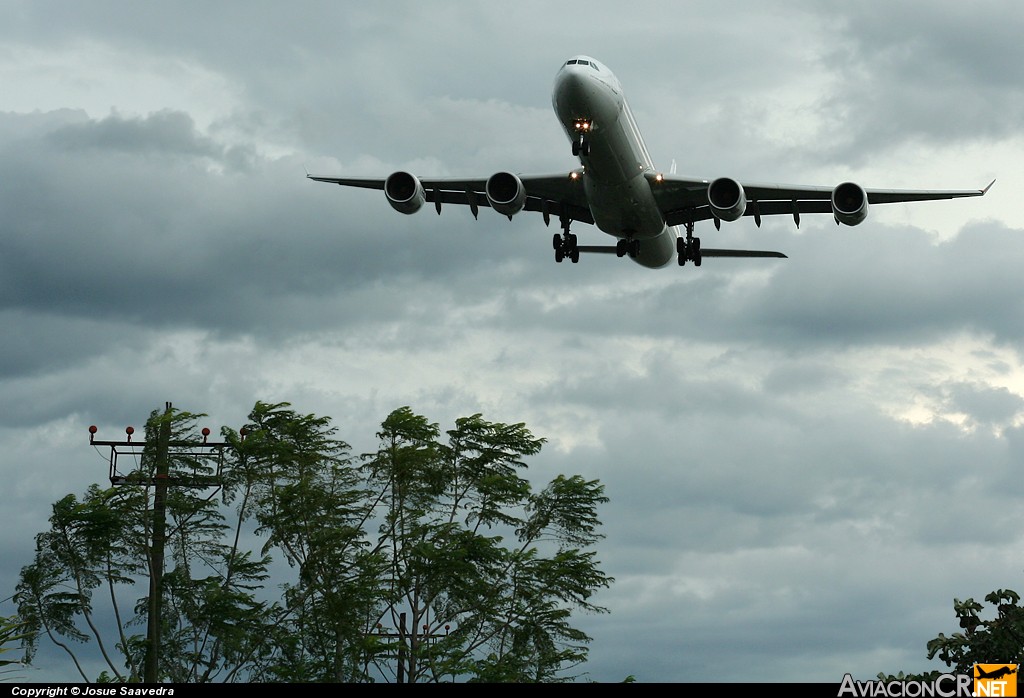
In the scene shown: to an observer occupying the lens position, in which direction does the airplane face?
facing the viewer
